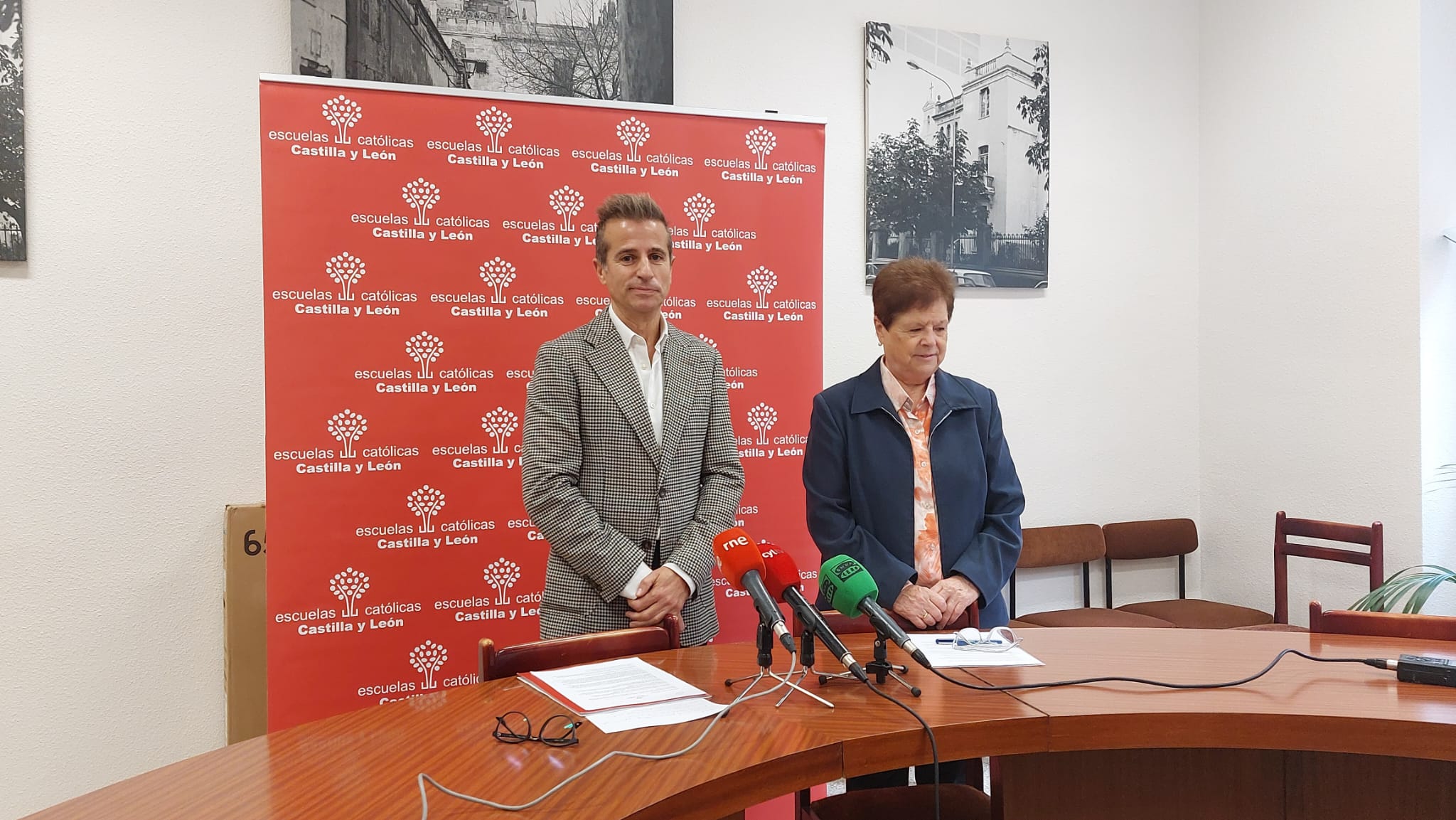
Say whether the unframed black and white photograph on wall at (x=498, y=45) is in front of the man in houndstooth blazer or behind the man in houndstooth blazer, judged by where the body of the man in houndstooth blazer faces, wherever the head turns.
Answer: behind

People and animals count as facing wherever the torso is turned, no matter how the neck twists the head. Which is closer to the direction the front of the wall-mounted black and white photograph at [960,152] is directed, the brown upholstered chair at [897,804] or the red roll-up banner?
the brown upholstered chair

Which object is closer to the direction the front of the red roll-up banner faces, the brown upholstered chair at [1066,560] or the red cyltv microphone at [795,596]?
the red cyltv microphone

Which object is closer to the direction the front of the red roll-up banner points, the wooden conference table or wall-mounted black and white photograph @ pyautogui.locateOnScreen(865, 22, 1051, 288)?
the wooden conference table

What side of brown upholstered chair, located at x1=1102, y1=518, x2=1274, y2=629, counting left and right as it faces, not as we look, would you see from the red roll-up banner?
right

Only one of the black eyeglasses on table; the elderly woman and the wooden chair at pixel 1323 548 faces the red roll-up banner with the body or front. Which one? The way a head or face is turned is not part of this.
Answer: the wooden chair
